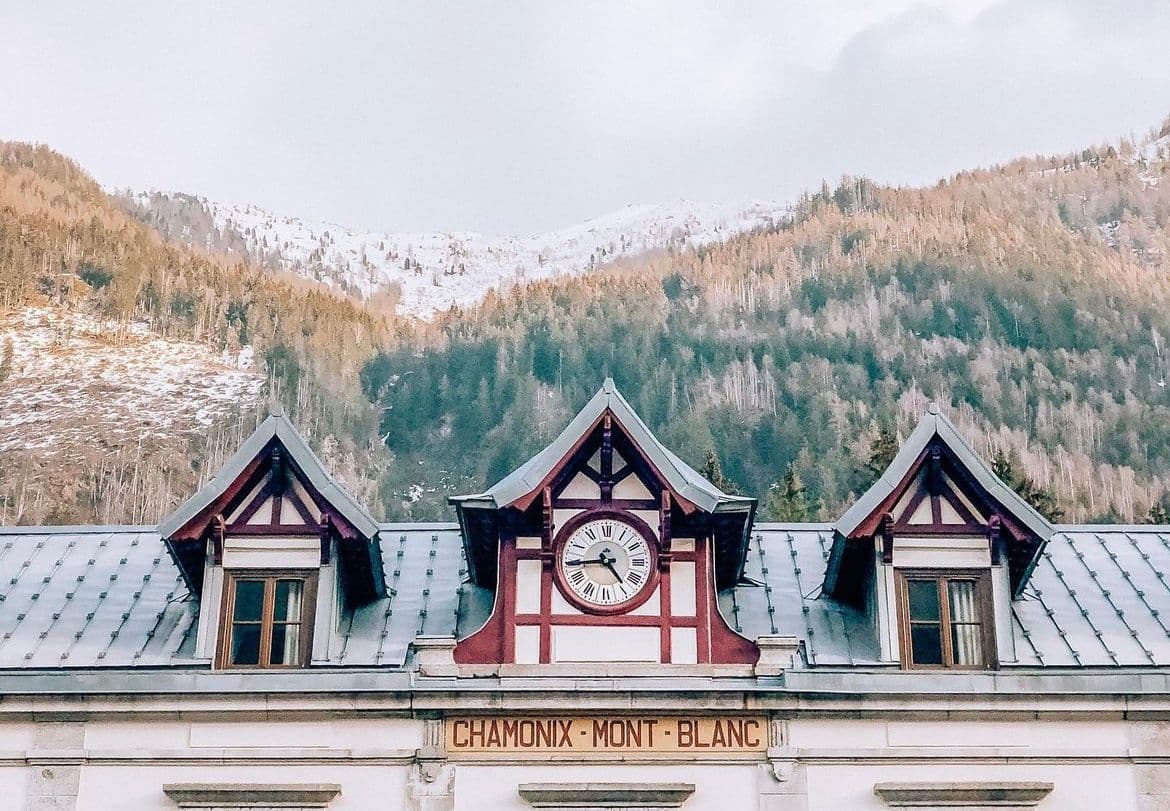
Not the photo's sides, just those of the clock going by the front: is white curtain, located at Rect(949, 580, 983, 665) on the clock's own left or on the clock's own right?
on the clock's own left

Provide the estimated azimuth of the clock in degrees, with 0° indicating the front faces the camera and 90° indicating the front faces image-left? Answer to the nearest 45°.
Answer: approximately 0°
